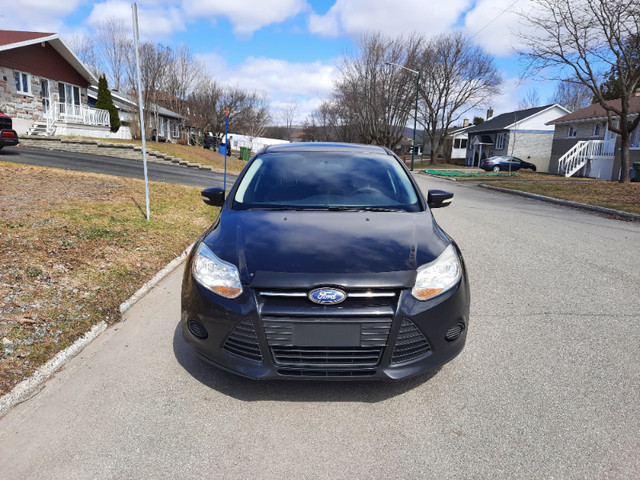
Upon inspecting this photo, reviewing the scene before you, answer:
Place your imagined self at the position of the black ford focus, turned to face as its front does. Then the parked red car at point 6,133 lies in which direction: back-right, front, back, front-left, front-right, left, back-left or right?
back-right

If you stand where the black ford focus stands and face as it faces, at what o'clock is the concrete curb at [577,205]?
The concrete curb is roughly at 7 o'clock from the black ford focus.

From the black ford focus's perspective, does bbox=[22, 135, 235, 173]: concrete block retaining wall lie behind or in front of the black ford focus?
behind

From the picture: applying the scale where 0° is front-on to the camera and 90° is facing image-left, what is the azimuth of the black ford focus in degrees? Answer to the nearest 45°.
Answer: approximately 0°

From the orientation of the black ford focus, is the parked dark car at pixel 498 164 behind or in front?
behind

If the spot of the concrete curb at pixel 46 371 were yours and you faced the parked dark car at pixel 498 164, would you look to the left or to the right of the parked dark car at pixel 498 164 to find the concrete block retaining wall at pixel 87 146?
left

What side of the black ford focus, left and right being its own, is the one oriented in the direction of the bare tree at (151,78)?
back
